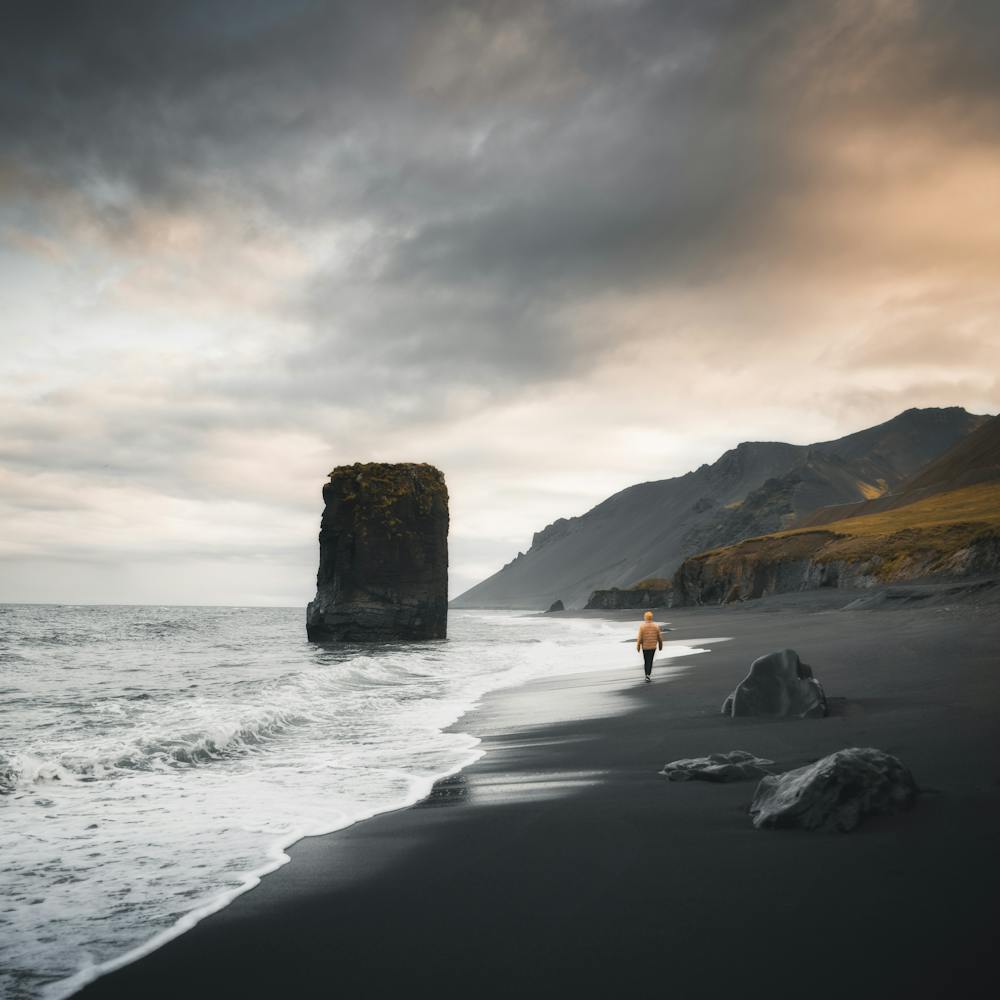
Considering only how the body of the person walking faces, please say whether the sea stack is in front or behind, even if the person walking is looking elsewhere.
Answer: in front

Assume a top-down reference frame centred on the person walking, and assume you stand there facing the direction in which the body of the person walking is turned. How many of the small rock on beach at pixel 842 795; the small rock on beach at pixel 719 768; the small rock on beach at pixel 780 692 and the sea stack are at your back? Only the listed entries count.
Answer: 3

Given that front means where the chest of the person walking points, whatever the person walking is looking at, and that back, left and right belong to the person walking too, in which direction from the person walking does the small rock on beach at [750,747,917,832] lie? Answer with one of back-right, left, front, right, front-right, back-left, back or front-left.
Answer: back

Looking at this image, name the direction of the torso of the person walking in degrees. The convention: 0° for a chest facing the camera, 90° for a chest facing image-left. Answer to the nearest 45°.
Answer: approximately 180°

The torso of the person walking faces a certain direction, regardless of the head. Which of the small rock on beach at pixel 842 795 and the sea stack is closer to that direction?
the sea stack

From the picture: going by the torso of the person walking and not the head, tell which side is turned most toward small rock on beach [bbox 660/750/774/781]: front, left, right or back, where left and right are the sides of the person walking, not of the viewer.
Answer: back

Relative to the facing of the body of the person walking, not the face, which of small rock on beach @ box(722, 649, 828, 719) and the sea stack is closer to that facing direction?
the sea stack

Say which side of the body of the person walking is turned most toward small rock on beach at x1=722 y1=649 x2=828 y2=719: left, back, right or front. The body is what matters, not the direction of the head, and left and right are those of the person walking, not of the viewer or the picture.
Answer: back

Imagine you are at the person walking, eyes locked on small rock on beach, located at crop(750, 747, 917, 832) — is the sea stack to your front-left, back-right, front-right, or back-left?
back-right
